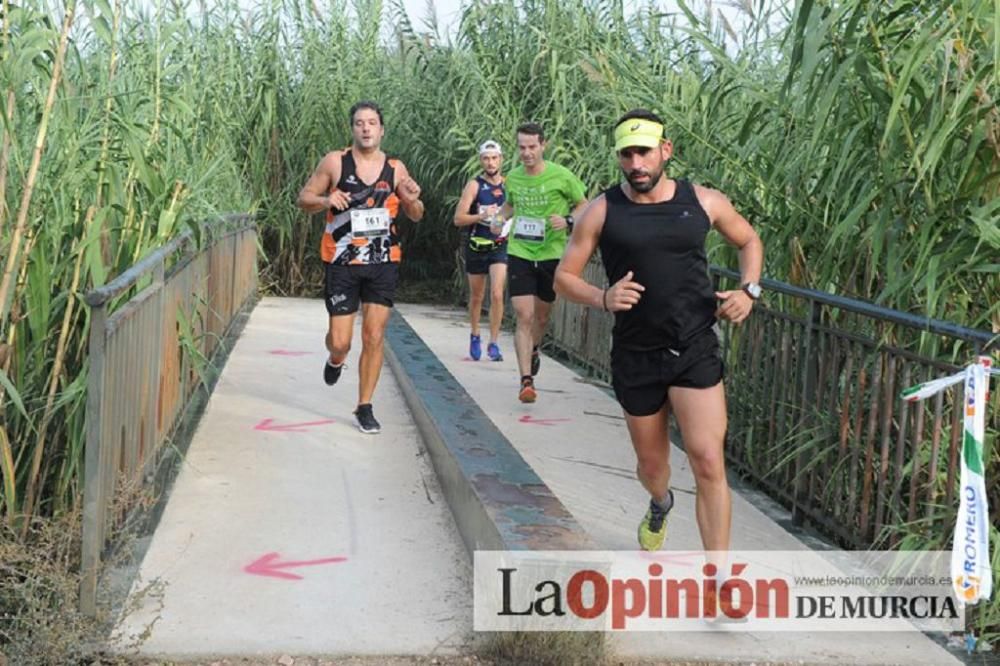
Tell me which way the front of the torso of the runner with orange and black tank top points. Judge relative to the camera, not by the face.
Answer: toward the camera

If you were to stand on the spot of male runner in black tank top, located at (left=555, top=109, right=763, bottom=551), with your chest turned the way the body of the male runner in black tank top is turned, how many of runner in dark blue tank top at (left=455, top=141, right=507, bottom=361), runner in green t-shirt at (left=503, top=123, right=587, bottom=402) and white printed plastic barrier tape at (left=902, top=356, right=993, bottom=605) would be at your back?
2

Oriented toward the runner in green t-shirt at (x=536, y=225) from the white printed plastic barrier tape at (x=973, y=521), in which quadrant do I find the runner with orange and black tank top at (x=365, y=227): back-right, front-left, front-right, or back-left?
front-left

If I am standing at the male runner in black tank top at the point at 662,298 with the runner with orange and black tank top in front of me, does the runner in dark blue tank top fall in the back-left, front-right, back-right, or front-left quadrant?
front-right

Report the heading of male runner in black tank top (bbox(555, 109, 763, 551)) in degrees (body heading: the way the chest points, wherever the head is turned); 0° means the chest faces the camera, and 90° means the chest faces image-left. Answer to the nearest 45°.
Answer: approximately 0°

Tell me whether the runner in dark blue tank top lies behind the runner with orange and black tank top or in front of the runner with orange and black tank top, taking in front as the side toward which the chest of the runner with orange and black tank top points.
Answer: behind

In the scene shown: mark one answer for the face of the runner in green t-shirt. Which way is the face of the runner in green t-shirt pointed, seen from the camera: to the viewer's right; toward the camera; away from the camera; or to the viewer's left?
toward the camera

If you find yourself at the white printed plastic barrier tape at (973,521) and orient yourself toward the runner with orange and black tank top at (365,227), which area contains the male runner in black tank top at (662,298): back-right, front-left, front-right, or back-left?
front-left

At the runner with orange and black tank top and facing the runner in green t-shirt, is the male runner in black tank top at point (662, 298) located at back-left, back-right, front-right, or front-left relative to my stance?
back-right

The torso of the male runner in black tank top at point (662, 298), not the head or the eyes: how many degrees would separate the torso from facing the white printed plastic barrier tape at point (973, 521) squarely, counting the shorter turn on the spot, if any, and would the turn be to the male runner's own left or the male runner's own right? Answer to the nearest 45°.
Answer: approximately 45° to the male runner's own left

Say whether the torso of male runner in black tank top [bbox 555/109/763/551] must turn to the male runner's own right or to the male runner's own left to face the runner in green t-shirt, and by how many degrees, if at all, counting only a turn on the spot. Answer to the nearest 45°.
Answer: approximately 180°

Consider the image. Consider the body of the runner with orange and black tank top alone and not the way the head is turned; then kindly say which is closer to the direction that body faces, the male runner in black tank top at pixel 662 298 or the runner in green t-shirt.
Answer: the male runner in black tank top

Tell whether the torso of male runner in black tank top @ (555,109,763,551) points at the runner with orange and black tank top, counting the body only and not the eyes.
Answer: no

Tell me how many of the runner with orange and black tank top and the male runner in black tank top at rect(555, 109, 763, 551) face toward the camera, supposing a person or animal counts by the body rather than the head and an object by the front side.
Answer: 2

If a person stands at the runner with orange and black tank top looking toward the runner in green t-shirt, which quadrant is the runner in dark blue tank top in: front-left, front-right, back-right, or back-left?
front-left

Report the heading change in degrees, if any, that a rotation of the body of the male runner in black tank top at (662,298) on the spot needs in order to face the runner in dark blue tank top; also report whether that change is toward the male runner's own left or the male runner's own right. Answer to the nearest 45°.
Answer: approximately 180°

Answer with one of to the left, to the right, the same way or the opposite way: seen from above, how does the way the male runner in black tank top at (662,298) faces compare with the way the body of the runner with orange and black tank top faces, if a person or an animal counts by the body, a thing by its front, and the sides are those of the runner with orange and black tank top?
the same way
